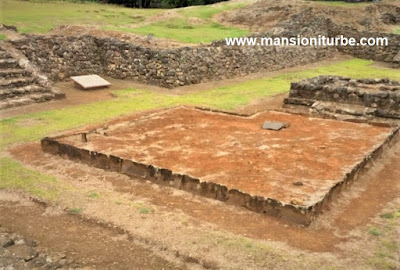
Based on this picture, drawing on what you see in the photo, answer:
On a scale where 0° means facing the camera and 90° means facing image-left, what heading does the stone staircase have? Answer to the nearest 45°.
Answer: approximately 315°

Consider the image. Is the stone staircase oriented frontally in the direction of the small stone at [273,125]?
yes

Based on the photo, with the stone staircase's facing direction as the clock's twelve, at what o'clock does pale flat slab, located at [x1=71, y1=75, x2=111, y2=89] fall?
The pale flat slab is roughly at 10 o'clock from the stone staircase.

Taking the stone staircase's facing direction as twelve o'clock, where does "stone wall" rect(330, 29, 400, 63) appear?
The stone wall is roughly at 10 o'clock from the stone staircase.

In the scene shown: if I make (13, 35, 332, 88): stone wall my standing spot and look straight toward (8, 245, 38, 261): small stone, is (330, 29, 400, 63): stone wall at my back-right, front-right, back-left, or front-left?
back-left

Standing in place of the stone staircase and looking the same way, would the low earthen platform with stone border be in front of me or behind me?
in front

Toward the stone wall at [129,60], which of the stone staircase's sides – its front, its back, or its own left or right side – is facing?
left

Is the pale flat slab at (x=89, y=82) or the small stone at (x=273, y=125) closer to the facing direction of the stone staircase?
the small stone

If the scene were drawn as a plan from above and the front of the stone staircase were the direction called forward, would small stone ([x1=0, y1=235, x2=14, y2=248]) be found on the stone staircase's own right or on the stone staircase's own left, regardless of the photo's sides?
on the stone staircase's own right
